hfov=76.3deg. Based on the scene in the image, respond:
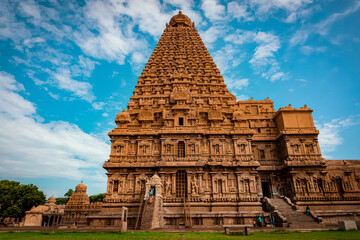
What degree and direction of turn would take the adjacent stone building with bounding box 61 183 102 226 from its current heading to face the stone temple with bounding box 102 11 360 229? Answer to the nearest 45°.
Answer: approximately 45° to its right

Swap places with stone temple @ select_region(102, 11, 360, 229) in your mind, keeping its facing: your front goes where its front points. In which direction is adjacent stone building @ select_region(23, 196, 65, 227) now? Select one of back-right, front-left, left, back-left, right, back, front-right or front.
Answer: back

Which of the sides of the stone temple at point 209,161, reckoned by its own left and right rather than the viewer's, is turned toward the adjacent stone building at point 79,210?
back

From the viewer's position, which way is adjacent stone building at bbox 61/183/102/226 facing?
facing to the right of the viewer

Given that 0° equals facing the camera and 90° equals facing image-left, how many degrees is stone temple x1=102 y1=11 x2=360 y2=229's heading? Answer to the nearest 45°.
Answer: approximately 270°
